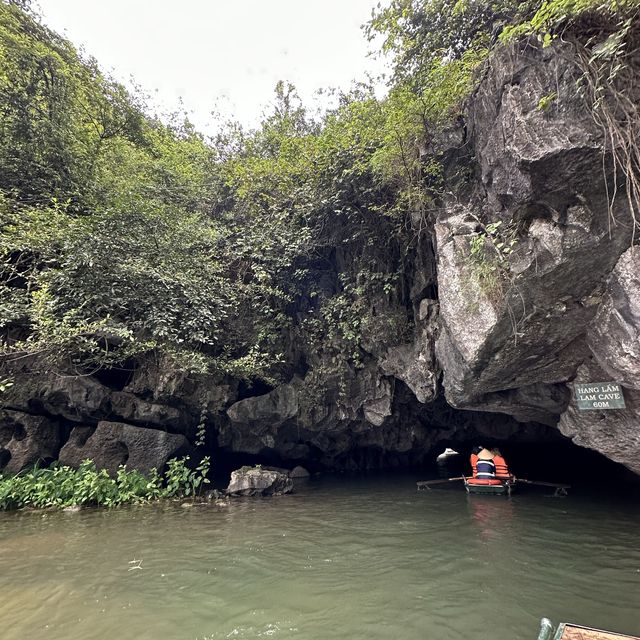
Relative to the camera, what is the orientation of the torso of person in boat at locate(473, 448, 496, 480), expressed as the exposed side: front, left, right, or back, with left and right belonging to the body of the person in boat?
back
